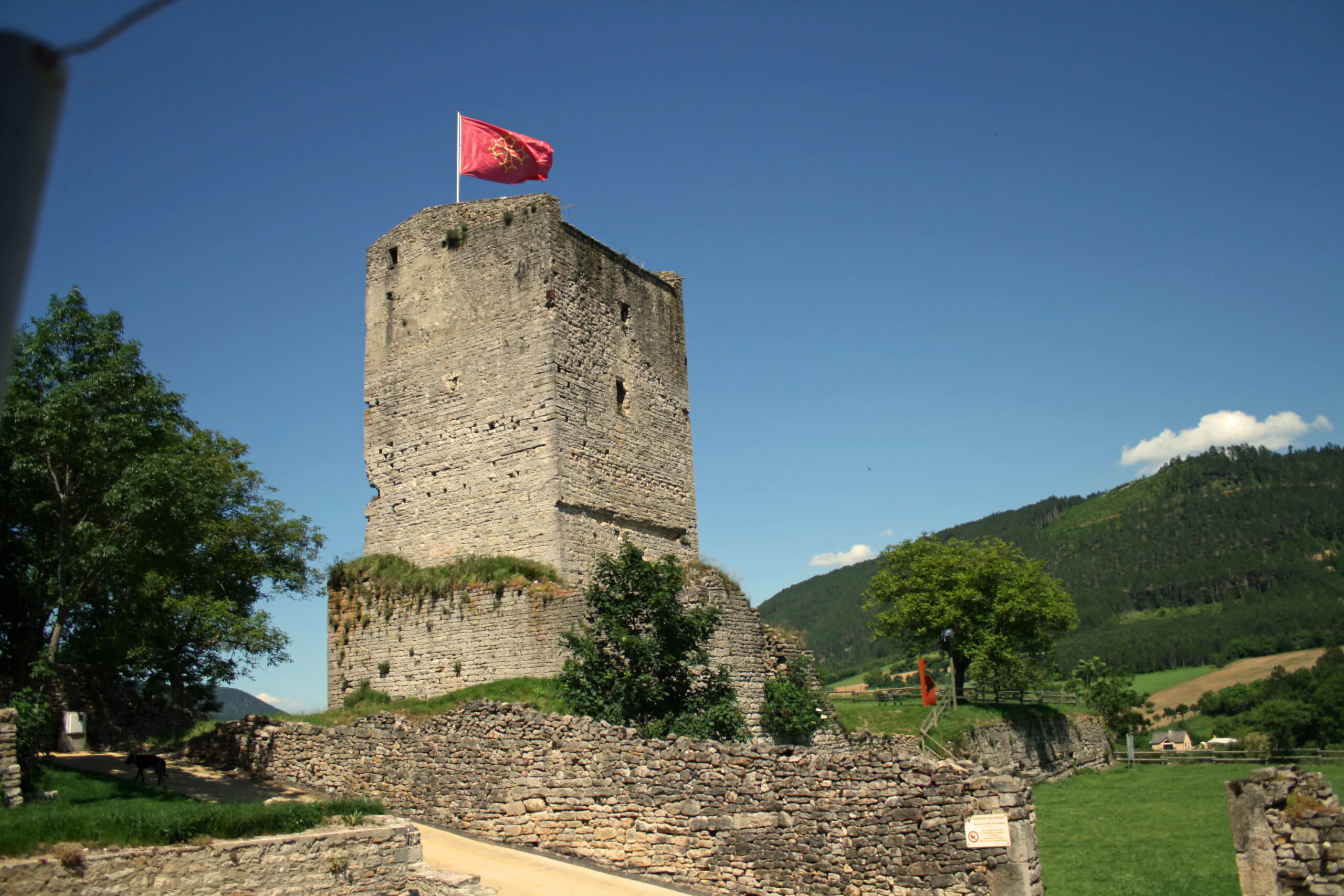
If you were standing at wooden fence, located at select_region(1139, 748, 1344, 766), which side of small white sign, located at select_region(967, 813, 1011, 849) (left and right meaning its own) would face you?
back

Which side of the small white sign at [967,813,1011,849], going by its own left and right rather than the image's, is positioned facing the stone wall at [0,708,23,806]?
right

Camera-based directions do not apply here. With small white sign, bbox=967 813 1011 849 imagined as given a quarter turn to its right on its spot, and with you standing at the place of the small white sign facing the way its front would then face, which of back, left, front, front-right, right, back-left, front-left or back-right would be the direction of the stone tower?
front-right

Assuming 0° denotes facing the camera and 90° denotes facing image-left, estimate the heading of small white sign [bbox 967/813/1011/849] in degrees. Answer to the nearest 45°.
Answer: approximately 0°

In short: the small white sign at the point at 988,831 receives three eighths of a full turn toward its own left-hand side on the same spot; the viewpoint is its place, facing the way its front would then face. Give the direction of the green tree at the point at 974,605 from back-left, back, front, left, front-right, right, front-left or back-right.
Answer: front-left

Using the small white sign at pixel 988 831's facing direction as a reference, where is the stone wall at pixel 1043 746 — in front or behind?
behind

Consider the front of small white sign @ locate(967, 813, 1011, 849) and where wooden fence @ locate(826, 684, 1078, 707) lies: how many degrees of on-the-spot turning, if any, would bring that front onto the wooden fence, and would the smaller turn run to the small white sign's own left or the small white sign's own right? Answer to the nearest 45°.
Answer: approximately 180°

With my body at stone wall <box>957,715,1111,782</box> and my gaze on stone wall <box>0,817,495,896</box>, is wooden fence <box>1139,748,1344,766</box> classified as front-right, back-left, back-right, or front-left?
back-left

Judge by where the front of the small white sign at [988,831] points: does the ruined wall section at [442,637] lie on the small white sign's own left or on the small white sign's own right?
on the small white sign's own right
